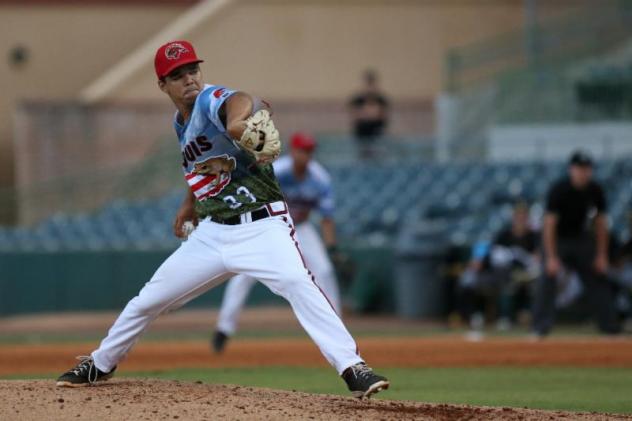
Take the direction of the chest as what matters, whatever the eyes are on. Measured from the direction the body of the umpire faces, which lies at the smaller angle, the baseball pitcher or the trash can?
the baseball pitcher

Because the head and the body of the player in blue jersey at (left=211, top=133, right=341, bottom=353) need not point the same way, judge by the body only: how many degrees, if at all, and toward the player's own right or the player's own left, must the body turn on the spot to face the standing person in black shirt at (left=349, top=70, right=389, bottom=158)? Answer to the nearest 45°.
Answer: approximately 180°

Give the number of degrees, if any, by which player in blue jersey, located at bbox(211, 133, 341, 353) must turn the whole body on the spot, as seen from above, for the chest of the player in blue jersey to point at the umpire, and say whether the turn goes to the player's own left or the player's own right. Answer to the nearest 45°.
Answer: approximately 90° to the player's own left

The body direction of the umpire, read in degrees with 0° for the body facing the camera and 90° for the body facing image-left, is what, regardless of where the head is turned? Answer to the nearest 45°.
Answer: approximately 0°

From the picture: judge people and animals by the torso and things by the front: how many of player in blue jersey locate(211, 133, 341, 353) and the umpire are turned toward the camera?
2

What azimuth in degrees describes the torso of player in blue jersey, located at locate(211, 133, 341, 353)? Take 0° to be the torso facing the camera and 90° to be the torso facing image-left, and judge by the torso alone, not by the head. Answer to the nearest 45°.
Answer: approximately 0°
